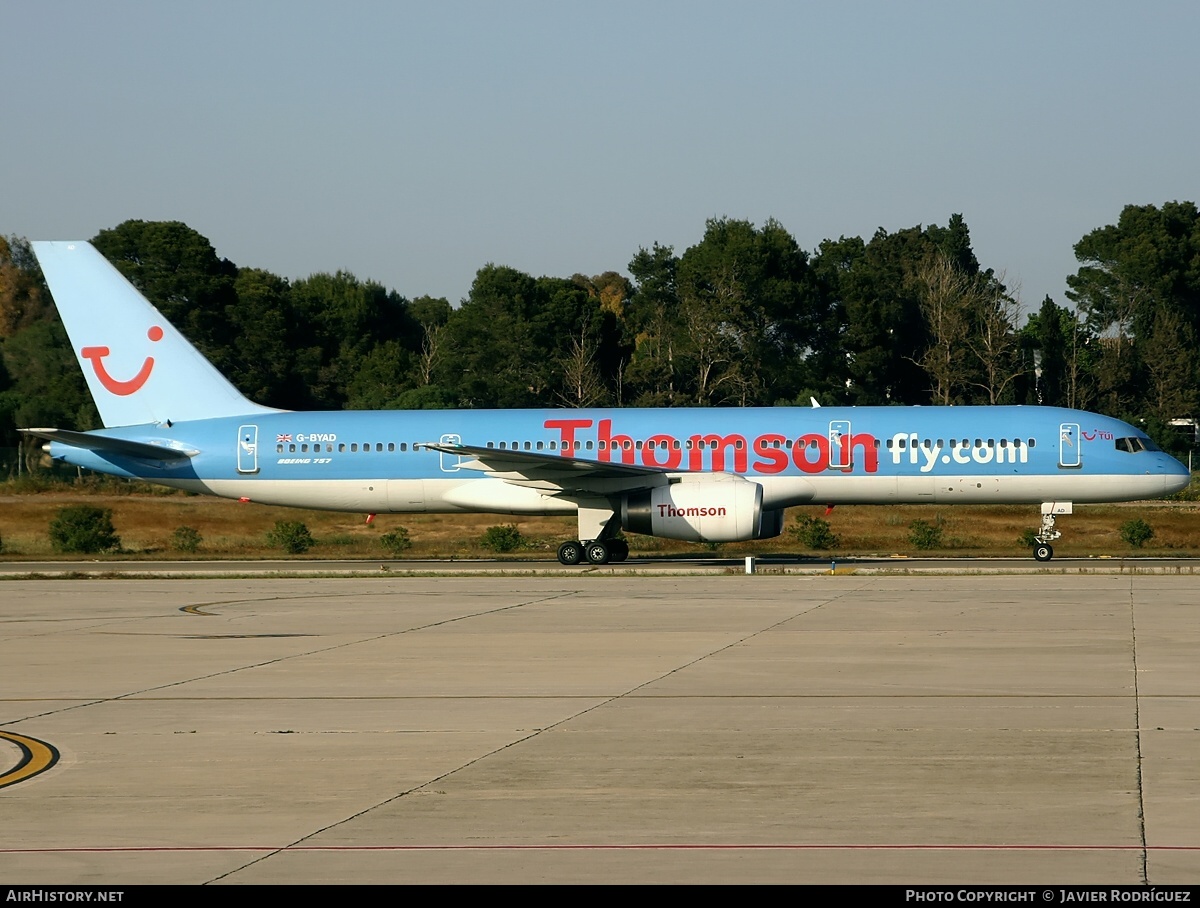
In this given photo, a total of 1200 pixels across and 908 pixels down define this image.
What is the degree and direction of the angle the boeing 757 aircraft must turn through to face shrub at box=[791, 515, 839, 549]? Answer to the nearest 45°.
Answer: approximately 45° to its left

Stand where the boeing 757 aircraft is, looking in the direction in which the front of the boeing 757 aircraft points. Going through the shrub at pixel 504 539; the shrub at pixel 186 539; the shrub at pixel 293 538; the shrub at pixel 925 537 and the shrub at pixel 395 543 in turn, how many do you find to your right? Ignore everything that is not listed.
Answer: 0

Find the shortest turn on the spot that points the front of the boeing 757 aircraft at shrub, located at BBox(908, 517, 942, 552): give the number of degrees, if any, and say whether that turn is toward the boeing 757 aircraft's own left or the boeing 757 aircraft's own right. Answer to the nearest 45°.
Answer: approximately 45° to the boeing 757 aircraft's own left

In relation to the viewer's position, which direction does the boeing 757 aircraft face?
facing to the right of the viewer

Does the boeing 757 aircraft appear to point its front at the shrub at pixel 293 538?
no

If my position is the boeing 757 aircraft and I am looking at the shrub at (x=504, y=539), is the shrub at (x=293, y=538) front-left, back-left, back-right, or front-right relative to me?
front-left

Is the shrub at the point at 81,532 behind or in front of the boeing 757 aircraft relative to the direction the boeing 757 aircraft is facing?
behind

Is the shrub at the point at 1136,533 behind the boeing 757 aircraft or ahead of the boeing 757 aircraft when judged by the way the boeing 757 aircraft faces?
ahead

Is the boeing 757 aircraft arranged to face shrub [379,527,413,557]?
no

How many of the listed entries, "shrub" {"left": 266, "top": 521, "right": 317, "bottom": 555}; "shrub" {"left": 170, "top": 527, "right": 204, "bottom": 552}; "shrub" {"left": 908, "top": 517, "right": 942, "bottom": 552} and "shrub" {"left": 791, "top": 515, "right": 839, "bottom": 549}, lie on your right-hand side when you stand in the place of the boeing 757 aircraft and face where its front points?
0
